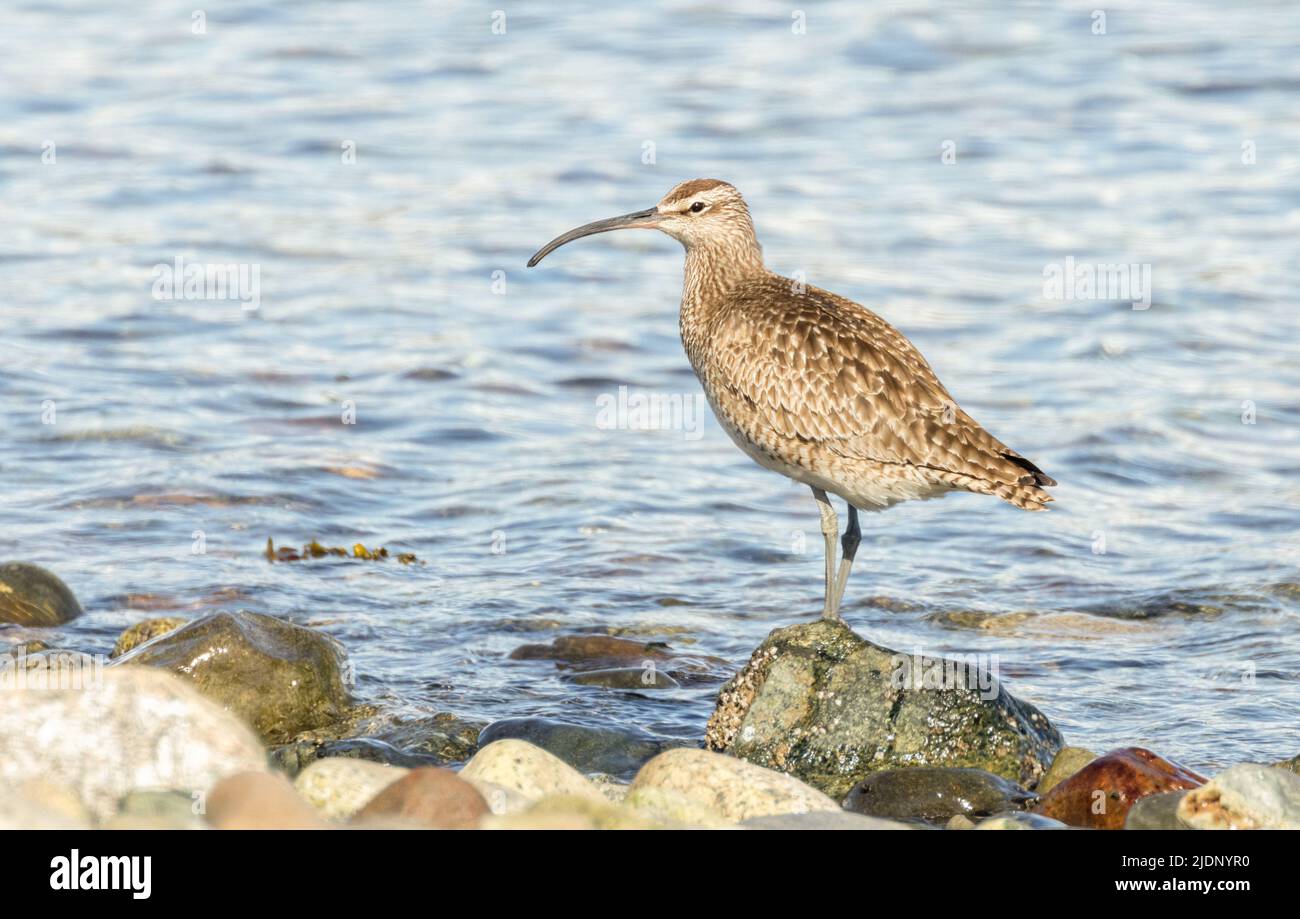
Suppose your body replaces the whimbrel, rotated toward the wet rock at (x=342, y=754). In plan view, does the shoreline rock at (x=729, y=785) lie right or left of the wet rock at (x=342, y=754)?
left

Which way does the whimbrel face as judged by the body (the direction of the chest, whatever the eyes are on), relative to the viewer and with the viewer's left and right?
facing to the left of the viewer

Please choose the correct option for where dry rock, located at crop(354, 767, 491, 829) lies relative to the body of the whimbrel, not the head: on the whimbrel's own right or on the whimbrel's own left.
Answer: on the whimbrel's own left

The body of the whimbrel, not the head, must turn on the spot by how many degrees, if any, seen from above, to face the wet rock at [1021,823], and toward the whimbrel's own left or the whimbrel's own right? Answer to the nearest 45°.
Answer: approximately 90° to the whimbrel's own left

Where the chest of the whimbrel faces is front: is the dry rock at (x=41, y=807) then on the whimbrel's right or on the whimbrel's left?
on the whimbrel's left

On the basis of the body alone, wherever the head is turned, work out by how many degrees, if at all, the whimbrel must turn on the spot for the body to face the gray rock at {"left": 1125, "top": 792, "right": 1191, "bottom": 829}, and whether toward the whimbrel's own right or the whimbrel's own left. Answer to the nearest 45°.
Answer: approximately 135° to the whimbrel's own left

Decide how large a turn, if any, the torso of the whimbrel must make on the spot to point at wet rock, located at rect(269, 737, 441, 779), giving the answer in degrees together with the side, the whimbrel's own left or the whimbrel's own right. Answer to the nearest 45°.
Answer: approximately 45° to the whimbrel's own left

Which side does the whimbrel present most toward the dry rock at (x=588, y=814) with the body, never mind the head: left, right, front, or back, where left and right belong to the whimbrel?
left

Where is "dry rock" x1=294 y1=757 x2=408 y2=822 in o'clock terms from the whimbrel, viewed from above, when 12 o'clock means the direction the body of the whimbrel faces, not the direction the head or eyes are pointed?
The dry rock is roughly at 10 o'clock from the whimbrel.
